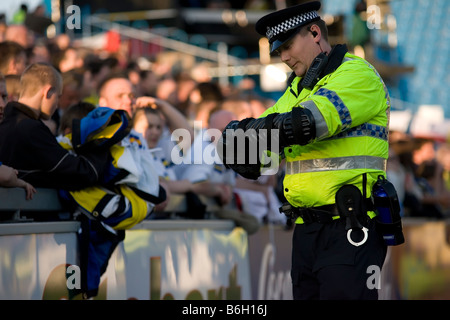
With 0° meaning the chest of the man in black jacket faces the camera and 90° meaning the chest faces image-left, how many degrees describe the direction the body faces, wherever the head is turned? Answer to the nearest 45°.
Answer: approximately 225°

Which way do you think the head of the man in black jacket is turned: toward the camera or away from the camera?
away from the camera

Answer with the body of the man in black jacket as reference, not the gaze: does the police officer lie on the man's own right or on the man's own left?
on the man's own right

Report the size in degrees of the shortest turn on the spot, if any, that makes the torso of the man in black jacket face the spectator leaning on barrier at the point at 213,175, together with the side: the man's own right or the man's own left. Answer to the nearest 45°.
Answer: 0° — they already face them
